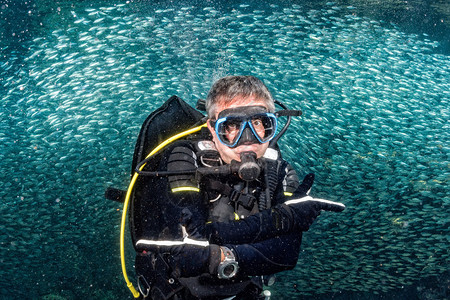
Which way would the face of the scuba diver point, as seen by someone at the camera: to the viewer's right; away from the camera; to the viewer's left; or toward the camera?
toward the camera

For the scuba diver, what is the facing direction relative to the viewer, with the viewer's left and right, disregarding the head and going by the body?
facing the viewer and to the right of the viewer
